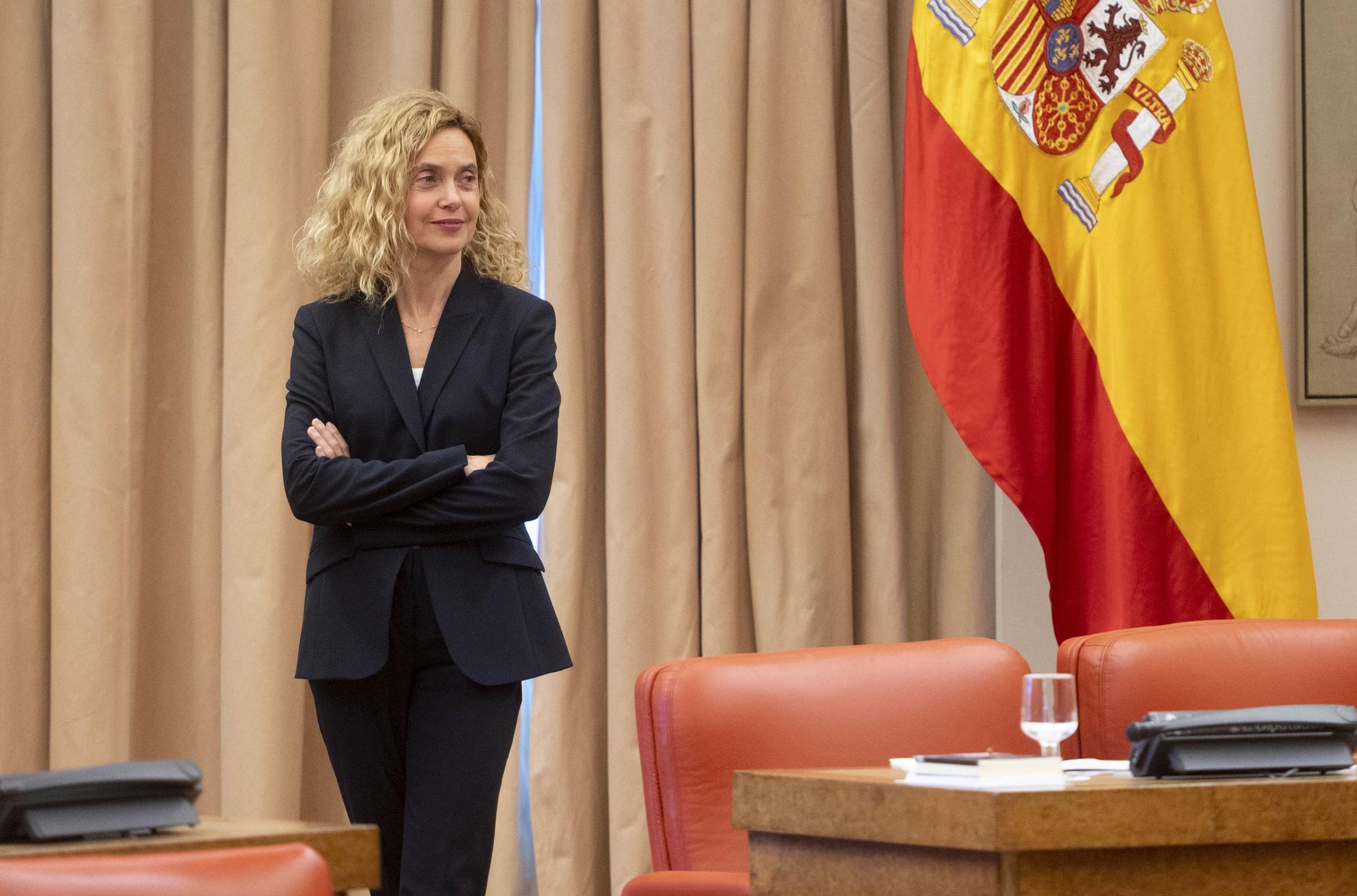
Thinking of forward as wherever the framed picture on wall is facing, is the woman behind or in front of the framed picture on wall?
in front

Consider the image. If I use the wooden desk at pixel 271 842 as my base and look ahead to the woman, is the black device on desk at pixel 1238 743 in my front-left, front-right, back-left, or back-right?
front-right

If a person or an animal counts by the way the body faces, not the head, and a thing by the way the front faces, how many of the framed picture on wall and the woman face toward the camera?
2

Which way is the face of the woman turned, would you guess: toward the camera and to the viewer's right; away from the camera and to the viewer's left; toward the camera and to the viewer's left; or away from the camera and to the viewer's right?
toward the camera and to the viewer's right

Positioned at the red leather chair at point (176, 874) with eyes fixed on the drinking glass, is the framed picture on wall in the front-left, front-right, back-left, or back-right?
front-left

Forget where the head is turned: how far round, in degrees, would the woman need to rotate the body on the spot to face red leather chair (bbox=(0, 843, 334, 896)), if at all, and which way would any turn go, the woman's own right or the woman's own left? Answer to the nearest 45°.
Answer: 0° — they already face it

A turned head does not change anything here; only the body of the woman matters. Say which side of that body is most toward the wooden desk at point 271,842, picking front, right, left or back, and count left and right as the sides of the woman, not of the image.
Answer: front

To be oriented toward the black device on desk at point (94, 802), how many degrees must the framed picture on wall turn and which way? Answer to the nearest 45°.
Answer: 0° — it already faces it

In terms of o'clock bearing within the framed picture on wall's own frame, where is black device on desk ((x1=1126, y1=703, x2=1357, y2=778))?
The black device on desk is roughly at 12 o'clock from the framed picture on wall.

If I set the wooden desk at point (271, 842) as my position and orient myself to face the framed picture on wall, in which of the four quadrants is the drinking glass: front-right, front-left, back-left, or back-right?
front-right

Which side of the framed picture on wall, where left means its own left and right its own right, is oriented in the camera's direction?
front

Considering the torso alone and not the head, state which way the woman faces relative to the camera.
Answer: toward the camera

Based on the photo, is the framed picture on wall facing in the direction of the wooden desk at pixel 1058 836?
yes
